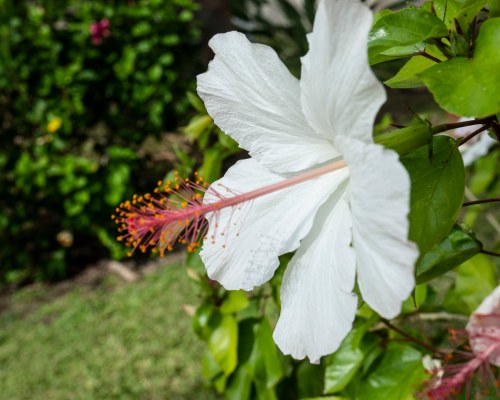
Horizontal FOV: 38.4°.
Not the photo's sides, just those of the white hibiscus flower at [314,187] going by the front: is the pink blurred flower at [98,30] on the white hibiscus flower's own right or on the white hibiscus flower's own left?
on the white hibiscus flower's own right

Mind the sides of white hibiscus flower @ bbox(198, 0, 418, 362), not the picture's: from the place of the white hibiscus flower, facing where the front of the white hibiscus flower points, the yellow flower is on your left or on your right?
on your right

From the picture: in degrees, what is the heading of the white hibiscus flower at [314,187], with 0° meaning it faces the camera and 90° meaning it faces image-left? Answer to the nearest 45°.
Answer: approximately 45°

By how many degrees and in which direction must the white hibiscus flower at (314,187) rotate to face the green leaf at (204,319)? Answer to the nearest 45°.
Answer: approximately 90° to its right
